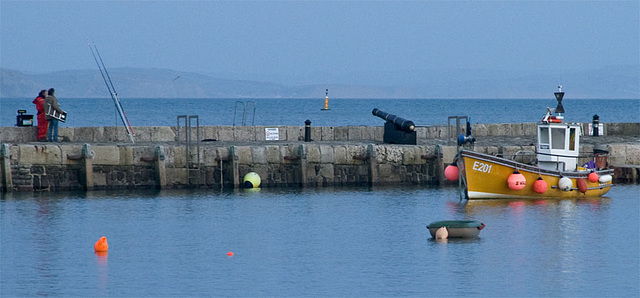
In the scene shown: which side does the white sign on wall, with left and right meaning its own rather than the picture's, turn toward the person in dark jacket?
right

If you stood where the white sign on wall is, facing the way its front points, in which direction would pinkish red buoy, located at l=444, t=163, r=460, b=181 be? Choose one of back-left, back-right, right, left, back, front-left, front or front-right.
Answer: front-left

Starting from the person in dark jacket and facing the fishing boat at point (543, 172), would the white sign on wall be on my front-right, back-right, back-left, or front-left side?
front-left

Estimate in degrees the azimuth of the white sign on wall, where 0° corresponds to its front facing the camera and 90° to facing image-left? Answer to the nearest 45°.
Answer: approximately 0°

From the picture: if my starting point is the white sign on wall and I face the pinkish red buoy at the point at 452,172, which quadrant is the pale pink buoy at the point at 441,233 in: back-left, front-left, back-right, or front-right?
front-right

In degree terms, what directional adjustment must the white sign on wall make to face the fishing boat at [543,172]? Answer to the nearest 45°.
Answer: approximately 45° to its left

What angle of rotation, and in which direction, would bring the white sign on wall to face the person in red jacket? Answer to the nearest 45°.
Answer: approximately 90° to its right
